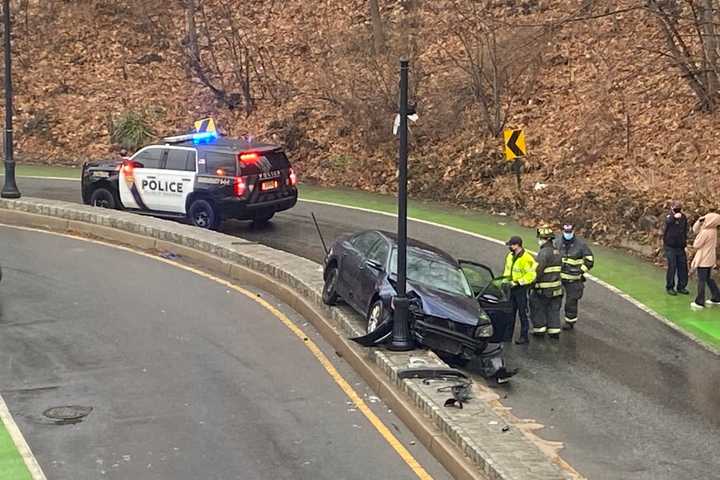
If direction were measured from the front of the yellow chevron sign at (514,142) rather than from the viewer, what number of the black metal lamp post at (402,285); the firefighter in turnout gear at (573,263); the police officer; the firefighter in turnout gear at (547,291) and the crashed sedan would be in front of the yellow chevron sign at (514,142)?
5

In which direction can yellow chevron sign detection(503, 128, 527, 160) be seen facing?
toward the camera

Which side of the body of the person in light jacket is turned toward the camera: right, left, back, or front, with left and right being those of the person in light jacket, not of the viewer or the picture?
left

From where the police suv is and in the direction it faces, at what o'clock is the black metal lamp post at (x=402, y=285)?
The black metal lamp post is roughly at 7 o'clock from the police suv.

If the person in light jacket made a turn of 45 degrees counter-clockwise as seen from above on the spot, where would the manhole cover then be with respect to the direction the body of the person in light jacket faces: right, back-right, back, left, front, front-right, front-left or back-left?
front

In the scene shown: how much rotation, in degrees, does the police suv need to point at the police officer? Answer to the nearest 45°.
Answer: approximately 180°

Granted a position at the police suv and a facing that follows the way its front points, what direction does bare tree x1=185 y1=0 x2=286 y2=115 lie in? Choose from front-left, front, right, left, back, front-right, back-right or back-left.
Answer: front-right

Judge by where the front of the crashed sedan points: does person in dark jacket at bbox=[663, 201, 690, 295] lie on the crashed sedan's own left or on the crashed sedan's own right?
on the crashed sedan's own left

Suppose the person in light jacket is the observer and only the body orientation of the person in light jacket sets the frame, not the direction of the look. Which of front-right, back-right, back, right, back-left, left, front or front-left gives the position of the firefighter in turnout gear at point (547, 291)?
front-left

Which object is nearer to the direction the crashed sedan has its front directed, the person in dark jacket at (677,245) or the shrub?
the person in dark jacket

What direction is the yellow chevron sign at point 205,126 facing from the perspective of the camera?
toward the camera

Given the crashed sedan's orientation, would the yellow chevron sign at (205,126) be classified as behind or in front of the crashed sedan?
behind

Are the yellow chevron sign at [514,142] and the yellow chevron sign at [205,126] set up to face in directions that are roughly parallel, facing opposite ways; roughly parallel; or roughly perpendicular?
roughly parallel

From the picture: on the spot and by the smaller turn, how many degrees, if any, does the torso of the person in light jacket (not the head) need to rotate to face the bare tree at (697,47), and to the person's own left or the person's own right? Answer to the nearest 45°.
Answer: approximately 90° to the person's own right

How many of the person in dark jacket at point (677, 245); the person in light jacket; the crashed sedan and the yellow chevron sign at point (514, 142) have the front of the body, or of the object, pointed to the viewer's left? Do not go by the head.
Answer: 1

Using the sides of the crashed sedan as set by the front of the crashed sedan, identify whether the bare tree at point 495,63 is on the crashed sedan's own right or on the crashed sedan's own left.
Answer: on the crashed sedan's own left
